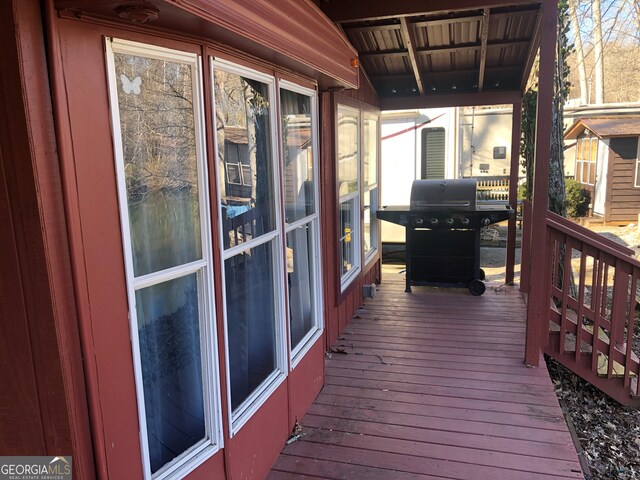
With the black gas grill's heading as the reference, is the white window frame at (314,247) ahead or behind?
ahead

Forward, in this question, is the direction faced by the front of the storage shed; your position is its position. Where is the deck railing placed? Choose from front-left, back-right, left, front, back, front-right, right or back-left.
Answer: front-left

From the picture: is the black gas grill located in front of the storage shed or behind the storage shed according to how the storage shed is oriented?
in front

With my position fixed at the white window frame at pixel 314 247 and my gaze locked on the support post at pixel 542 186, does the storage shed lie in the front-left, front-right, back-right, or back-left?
front-left

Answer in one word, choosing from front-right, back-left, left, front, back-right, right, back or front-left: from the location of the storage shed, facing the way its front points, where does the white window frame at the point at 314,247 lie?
front-left

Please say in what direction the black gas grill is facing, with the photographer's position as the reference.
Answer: facing the viewer

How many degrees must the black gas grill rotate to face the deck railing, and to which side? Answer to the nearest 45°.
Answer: approximately 45° to its left

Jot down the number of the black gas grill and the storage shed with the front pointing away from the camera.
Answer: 0

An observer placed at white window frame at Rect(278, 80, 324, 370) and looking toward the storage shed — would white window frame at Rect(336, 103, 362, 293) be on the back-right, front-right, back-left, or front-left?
front-left

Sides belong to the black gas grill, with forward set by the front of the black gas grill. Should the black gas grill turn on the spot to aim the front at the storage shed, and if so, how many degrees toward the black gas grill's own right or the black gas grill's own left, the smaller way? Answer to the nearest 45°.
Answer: approximately 135° to the black gas grill's own left

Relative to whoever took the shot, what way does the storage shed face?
facing the viewer and to the left of the viewer

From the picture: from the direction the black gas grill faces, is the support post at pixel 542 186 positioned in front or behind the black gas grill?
in front
